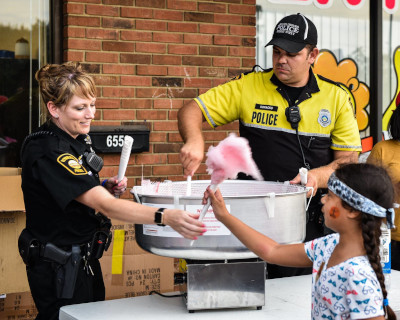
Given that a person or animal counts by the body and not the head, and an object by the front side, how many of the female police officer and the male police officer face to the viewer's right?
1

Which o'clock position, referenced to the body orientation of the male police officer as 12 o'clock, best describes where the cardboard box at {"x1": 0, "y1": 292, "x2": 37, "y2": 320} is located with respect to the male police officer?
The cardboard box is roughly at 3 o'clock from the male police officer.

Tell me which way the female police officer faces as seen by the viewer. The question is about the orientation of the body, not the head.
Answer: to the viewer's right

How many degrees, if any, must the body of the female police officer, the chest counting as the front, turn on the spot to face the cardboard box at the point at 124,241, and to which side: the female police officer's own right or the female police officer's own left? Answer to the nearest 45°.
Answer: approximately 90° to the female police officer's own left

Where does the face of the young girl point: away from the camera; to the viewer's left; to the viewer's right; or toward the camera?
to the viewer's left

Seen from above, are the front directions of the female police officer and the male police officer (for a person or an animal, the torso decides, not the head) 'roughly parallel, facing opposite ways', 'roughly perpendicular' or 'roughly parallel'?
roughly perpendicular

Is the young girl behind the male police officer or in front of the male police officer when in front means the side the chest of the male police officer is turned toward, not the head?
in front

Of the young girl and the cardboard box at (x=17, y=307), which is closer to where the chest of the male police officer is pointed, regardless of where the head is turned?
the young girl
